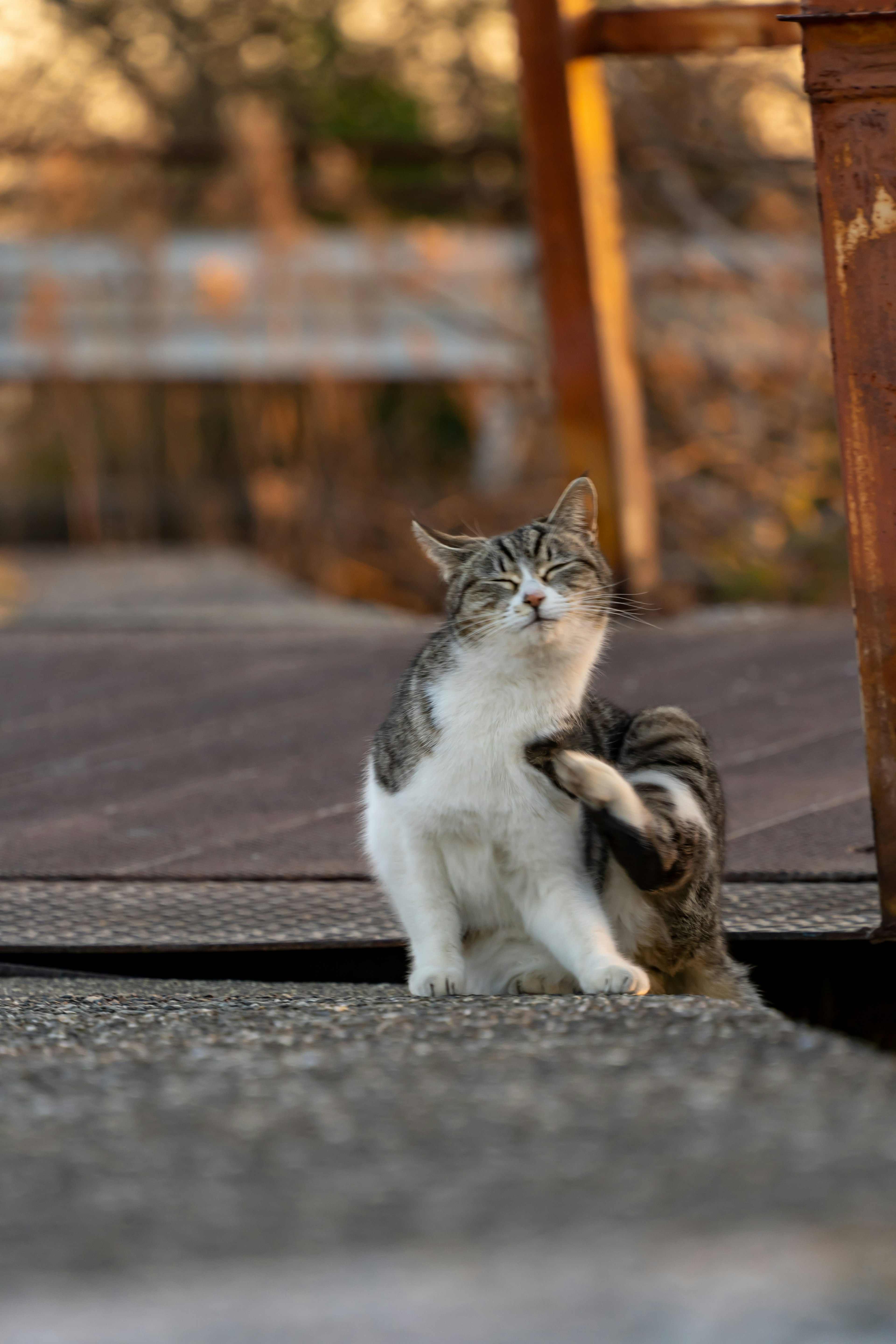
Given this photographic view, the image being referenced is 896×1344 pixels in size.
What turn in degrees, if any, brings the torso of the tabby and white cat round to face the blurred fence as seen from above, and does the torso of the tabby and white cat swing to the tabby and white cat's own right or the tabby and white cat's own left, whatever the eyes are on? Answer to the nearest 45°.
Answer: approximately 180°

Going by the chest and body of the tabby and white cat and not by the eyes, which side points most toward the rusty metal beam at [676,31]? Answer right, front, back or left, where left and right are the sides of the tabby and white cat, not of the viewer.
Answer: back

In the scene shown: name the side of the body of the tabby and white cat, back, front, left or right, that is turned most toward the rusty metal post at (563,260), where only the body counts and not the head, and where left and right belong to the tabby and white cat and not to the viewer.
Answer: back

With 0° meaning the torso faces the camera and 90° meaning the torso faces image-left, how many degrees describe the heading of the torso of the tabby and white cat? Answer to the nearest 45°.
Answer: approximately 0°

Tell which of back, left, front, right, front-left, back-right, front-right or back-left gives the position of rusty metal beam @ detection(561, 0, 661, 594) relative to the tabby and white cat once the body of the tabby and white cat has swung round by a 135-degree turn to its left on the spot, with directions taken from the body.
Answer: front-left
